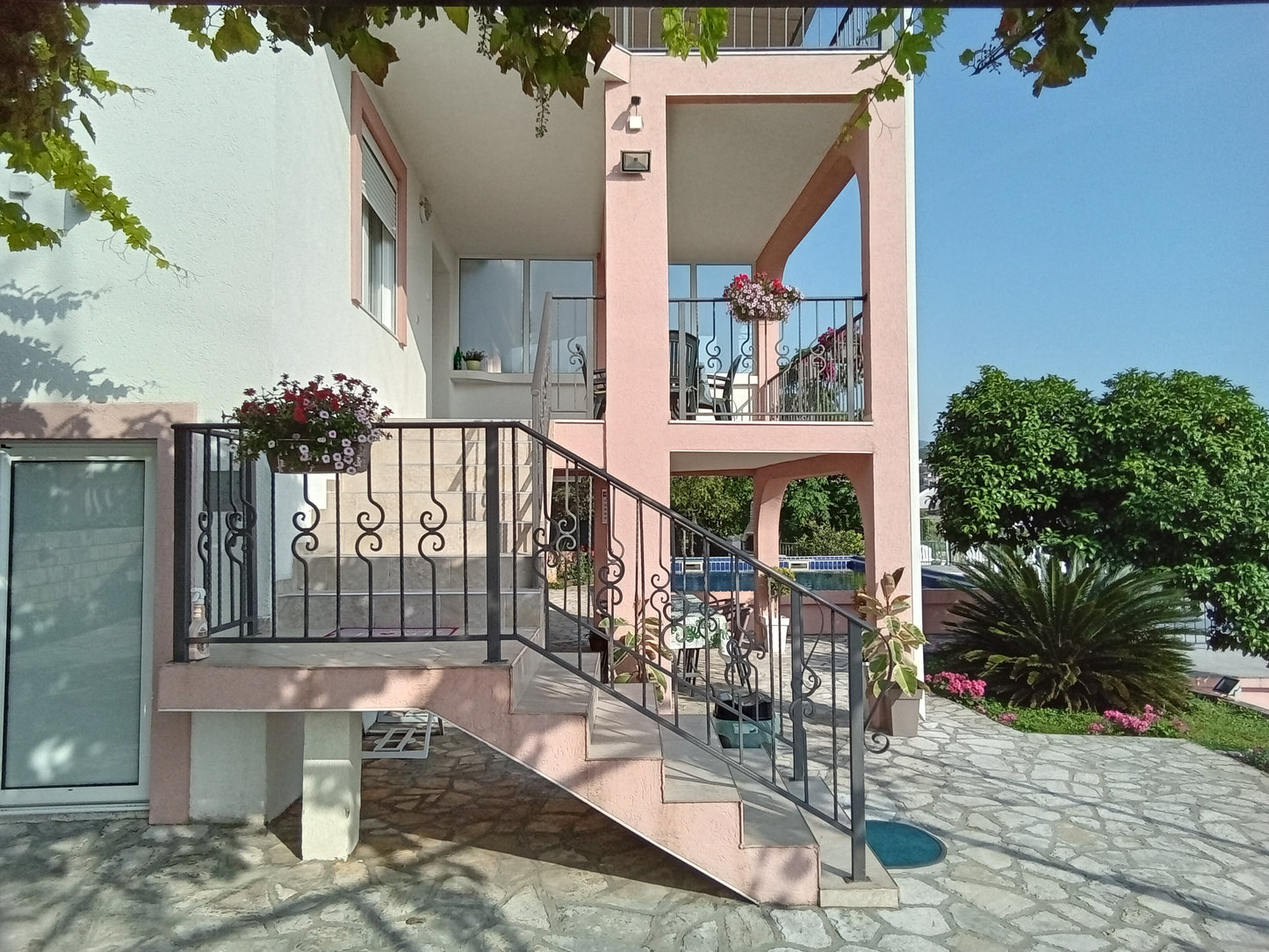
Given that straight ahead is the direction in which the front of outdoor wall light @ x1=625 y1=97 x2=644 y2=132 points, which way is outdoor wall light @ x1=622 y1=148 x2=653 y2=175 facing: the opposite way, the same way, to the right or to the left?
the same way

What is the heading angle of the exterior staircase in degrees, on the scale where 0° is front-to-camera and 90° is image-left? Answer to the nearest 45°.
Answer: approximately 270°

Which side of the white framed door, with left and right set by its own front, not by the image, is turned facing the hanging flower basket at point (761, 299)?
left

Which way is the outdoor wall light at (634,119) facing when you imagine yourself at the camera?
facing the viewer

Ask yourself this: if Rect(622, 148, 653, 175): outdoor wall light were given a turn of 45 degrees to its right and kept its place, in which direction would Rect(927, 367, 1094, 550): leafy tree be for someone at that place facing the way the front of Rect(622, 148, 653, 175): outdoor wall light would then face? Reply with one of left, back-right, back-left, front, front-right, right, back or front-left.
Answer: back

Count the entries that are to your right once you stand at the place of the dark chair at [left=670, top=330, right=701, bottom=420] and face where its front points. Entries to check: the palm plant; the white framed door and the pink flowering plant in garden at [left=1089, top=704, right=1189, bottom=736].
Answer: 2

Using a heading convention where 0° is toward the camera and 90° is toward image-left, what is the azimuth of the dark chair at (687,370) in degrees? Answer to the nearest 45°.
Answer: approximately 180°

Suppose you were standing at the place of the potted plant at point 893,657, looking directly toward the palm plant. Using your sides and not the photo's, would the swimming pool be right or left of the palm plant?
left

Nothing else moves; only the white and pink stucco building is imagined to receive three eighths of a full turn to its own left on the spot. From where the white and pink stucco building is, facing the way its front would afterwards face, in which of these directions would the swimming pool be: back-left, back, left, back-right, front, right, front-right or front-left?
front

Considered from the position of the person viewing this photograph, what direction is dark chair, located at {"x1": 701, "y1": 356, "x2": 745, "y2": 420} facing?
facing to the left of the viewer

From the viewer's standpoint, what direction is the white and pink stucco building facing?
toward the camera

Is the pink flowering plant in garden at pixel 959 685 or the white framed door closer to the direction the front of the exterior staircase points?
the pink flowering plant in garden
